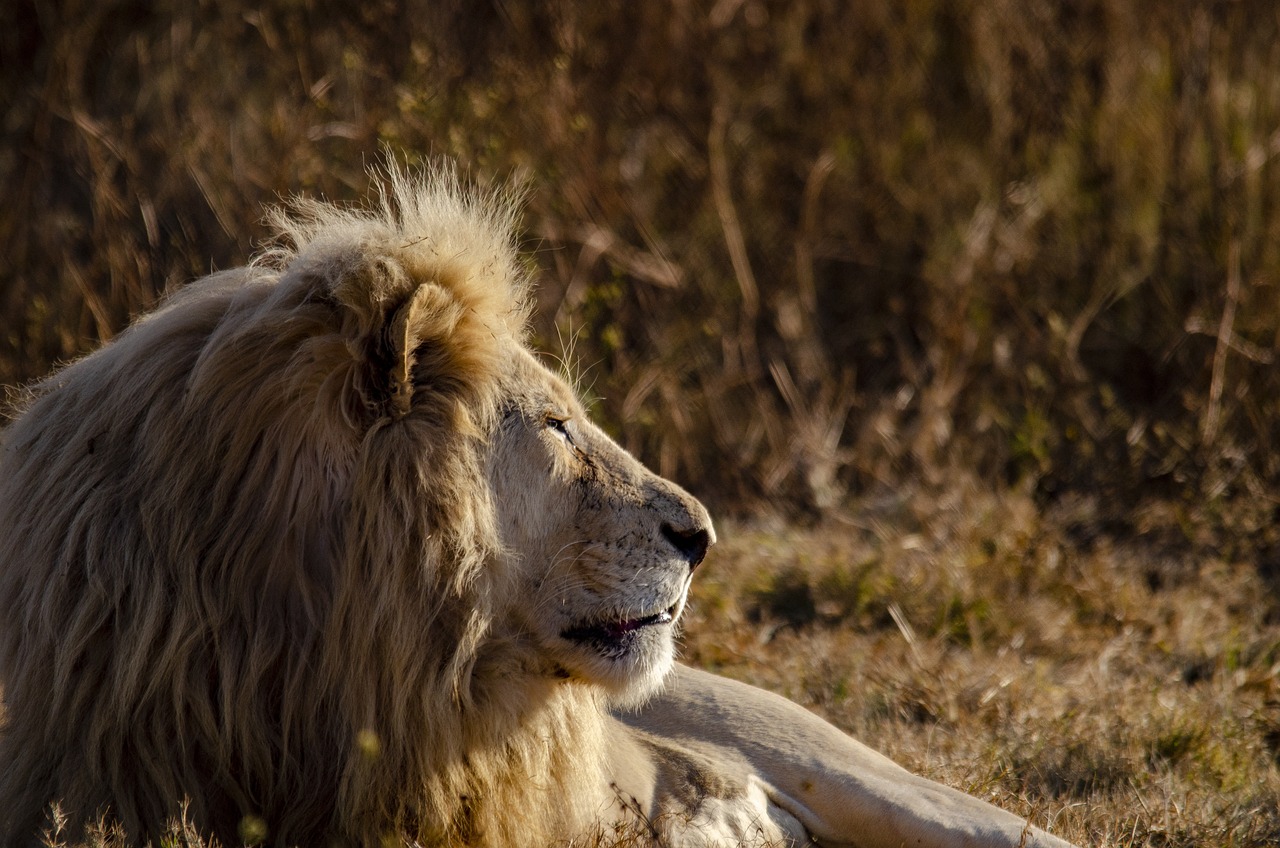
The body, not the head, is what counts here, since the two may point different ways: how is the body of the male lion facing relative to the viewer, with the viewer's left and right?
facing to the right of the viewer
